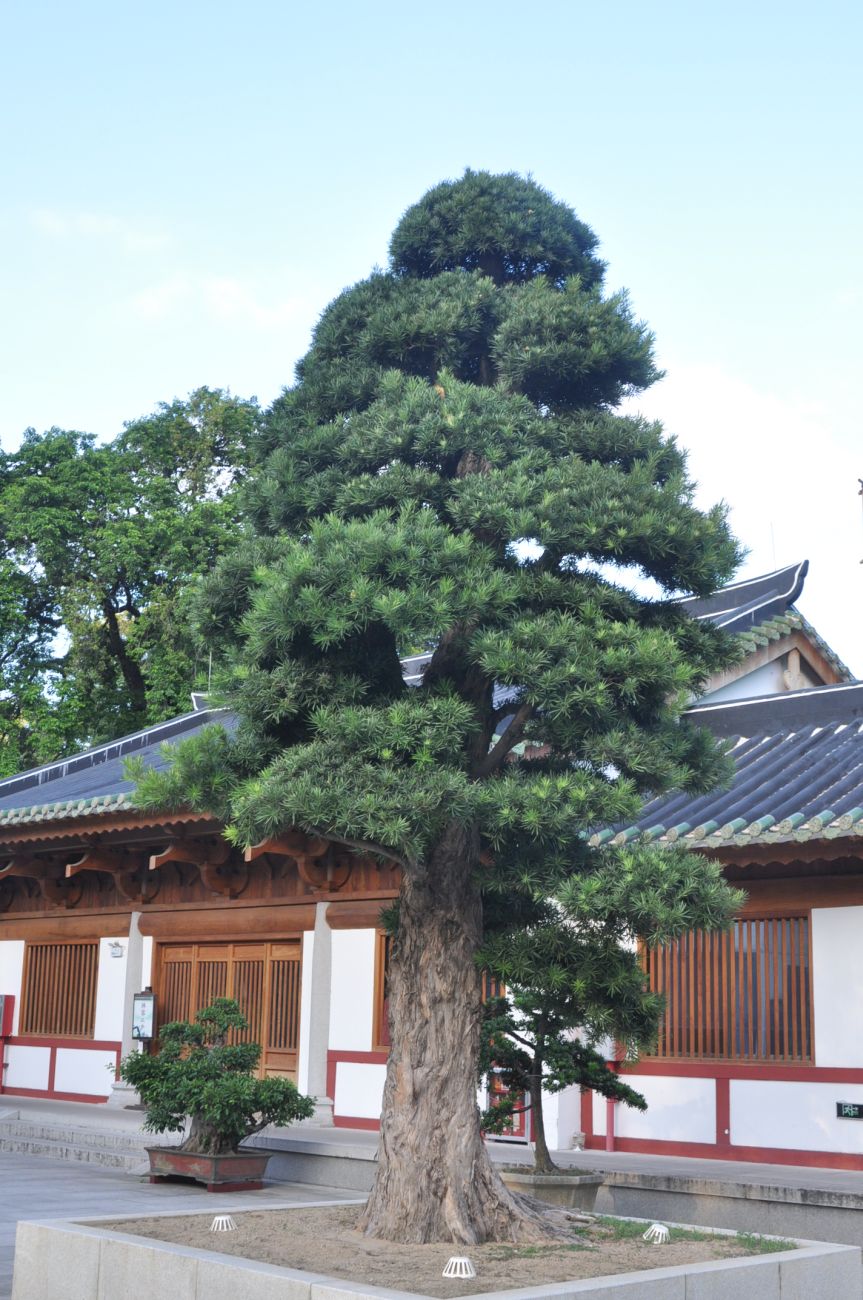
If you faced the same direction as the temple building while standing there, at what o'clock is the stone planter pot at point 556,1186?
The stone planter pot is roughly at 11 o'clock from the temple building.

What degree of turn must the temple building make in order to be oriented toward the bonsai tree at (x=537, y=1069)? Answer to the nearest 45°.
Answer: approximately 45° to its left

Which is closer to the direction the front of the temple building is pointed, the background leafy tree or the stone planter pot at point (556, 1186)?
the stone planter pot

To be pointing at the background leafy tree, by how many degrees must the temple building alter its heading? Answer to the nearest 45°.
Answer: approximately 90° to its right

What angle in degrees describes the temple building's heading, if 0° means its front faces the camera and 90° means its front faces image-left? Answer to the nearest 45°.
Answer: approximately 45°

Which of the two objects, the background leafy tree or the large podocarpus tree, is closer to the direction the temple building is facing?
the large podocarpus tree
